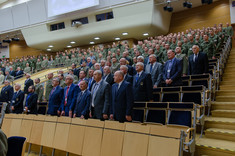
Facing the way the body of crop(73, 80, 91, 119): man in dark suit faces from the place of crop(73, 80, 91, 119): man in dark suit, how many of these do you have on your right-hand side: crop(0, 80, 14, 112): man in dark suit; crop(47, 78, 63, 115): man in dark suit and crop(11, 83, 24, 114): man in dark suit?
3

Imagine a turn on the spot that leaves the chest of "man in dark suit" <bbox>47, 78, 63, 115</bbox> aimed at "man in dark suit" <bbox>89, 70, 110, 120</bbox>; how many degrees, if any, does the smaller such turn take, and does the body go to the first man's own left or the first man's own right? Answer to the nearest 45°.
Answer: approximately 90° to the first man's own left

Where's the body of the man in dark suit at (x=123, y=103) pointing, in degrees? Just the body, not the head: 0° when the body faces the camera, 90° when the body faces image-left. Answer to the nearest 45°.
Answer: approximately 45°

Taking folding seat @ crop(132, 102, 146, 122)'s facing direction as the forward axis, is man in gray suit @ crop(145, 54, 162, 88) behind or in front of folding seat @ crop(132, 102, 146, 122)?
behind

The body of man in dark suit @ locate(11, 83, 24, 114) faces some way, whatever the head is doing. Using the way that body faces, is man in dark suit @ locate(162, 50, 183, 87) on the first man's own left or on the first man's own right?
on the first man's own left
